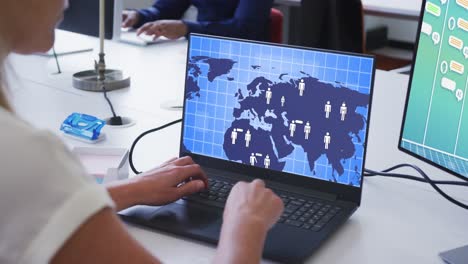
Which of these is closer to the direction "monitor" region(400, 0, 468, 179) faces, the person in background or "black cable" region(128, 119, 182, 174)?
the black cable

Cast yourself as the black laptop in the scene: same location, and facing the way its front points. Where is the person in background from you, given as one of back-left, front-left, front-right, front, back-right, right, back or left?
back-right

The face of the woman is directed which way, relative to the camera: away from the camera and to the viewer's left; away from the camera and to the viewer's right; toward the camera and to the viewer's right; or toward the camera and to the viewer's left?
away from the camera and to the viewer's right

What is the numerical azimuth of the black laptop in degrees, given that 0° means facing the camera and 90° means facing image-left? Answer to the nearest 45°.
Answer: approximately 45°

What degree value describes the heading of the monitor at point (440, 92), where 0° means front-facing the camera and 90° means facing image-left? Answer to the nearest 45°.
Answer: approximately 45°

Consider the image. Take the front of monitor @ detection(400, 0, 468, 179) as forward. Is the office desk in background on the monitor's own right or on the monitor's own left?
on the monitor's own right
